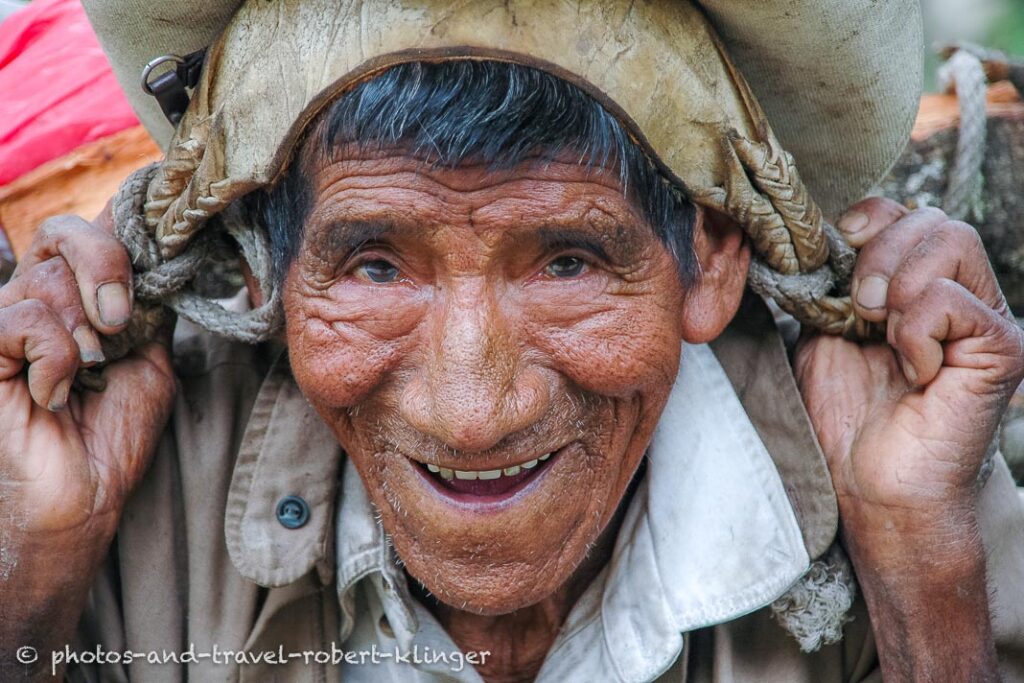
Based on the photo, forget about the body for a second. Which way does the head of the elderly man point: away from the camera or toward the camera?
toward the camera

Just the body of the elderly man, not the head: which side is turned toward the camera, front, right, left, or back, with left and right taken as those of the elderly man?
front

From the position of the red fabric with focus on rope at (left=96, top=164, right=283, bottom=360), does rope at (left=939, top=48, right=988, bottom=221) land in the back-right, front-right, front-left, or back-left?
front-left
